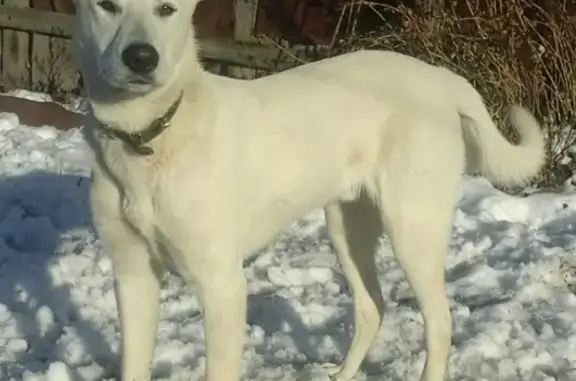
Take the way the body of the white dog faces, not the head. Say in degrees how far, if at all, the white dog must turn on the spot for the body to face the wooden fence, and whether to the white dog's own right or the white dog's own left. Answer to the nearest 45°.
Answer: approximately 90° to the white dog's own right

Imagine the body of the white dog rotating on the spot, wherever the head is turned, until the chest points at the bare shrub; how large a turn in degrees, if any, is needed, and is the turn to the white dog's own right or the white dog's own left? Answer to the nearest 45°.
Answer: approximately 180°

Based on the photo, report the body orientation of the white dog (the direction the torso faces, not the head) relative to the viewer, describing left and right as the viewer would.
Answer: facing the viewer and to the left of the viewer

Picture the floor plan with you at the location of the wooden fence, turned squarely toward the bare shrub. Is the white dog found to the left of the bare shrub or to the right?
right

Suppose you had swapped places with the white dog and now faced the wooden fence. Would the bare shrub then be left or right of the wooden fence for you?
right
